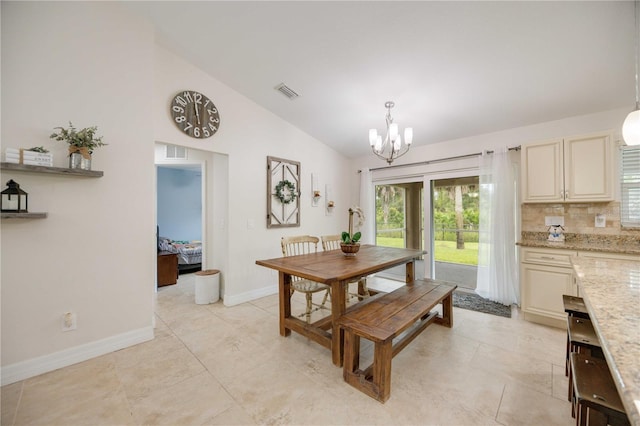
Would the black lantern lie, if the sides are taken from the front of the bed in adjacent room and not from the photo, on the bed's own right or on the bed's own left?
on the bed's own right

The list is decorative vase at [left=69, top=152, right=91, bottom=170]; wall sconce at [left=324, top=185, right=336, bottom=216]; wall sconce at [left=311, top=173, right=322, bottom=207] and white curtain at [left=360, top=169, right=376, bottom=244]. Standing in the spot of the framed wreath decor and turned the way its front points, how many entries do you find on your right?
1

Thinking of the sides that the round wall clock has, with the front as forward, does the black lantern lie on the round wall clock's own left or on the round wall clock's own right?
on the round wall clock's own right

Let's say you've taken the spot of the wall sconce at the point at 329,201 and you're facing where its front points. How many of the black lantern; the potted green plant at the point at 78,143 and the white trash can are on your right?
3

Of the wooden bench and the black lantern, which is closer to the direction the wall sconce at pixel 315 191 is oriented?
the wooden bench

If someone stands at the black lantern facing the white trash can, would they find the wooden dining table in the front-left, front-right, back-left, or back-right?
front-right

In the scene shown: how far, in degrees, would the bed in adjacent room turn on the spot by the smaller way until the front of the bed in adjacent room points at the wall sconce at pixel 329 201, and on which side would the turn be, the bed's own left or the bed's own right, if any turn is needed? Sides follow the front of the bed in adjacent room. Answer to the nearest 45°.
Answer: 0° — it already faces it

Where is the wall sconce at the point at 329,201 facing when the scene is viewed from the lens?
facing the viewer and to the right of the viewer

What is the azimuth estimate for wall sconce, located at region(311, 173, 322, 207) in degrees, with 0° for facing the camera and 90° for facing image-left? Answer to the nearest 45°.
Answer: approximately 315°

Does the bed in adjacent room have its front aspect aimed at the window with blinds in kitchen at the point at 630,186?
yes

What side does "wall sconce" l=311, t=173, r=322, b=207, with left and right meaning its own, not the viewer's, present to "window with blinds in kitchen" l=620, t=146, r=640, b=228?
front

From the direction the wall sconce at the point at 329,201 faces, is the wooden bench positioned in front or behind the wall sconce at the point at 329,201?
in front

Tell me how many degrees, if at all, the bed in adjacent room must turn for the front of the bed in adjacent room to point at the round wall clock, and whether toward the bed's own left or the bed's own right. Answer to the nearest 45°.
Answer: approximately 45° to the bed's own right

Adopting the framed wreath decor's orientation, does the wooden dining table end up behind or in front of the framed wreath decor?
in front

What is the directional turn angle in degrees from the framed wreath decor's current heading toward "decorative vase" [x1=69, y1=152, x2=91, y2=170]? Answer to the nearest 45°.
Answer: approximately 90° to its right
